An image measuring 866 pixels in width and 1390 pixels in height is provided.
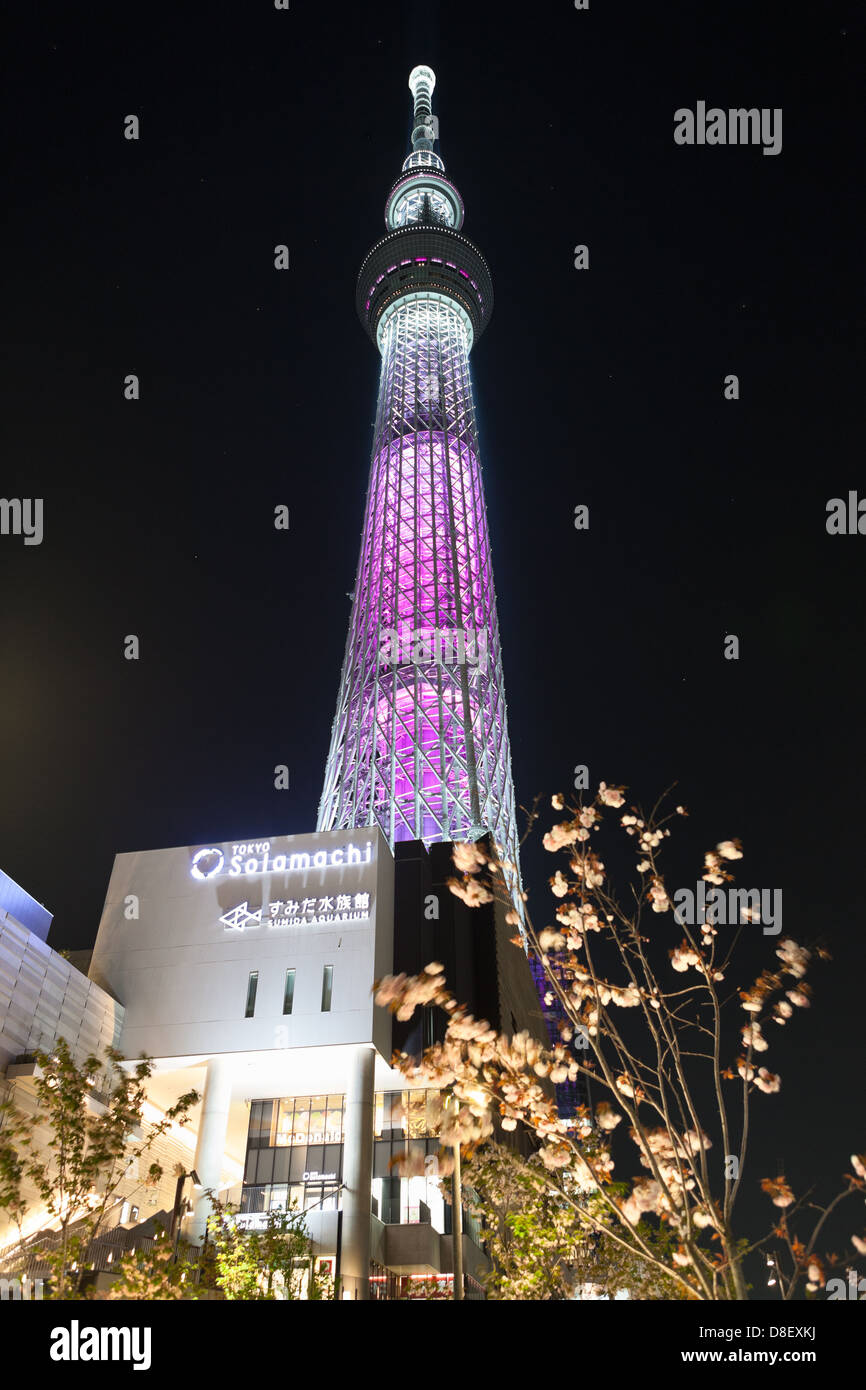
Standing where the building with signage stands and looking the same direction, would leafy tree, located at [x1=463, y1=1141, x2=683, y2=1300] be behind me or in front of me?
in front

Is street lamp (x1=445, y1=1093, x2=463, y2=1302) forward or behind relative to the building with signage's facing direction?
forward

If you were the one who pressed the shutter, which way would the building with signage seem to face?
facing the viewer

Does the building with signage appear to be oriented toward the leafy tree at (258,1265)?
yes
